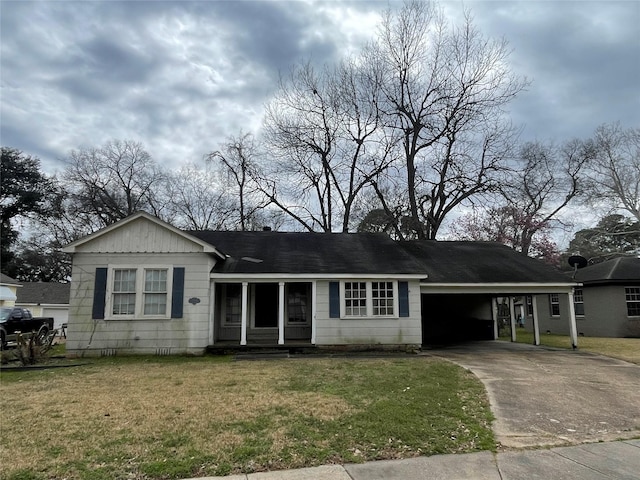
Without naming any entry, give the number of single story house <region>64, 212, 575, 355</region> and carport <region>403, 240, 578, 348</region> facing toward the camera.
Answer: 2

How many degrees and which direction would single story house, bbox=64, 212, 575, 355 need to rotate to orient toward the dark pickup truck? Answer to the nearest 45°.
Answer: approximately 135° to its right

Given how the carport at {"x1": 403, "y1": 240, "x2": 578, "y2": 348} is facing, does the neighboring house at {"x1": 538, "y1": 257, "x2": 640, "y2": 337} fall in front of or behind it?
behind

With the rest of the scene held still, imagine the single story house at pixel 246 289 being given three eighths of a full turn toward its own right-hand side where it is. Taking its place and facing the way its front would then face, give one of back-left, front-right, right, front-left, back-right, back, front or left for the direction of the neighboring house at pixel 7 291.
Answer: front

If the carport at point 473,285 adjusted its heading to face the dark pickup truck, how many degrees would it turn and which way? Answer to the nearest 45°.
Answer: approximately 90° to its right

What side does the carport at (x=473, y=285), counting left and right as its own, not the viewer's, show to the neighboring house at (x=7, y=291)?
right

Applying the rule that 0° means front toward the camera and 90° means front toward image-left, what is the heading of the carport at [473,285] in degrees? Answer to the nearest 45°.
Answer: approximately 0°

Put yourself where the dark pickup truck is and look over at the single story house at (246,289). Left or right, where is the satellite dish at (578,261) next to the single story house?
left

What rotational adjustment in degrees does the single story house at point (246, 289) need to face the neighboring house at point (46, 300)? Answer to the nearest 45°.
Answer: approximately 135° to its right
